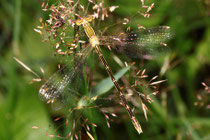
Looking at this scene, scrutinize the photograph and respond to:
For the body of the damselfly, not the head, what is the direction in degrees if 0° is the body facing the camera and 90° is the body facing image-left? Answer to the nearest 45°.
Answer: approximately 135°
